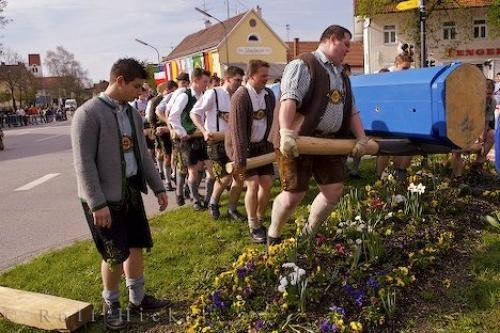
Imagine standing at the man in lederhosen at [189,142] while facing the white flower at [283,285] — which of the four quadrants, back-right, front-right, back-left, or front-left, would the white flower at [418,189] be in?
front-left

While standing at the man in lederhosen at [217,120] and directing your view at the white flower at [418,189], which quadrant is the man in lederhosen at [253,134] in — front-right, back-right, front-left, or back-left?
front-right

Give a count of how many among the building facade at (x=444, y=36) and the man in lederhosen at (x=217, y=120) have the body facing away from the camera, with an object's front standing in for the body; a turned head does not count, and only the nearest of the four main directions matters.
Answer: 0

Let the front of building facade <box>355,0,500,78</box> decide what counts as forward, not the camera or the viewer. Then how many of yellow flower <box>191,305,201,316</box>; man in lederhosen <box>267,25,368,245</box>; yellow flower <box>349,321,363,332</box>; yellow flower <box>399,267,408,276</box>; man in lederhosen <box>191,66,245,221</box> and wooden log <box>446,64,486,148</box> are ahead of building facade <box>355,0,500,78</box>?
6

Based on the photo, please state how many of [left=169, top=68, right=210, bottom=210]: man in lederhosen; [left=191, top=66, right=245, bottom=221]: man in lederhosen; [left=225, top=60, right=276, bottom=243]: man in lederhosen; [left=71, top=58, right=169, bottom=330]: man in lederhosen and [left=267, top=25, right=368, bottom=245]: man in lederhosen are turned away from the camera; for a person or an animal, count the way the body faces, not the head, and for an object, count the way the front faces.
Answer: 0

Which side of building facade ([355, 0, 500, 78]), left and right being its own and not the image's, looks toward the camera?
front

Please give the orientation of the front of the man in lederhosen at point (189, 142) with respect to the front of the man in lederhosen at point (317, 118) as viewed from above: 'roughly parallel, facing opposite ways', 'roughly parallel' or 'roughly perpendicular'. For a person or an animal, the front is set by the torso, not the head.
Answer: roughly parallel

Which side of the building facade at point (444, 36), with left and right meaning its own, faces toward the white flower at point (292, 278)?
front

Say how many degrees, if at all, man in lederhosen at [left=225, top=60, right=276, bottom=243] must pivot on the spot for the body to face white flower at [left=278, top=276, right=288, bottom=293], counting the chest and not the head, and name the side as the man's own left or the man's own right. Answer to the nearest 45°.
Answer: approximately 45° to the man's own right

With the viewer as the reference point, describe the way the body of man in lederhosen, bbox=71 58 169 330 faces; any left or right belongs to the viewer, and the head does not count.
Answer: facing the viewer and to the right of the viewer

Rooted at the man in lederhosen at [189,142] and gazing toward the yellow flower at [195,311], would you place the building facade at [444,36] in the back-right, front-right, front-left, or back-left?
back-left

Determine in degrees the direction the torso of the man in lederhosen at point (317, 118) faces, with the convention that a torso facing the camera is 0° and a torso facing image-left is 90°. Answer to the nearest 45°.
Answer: approximately 315°

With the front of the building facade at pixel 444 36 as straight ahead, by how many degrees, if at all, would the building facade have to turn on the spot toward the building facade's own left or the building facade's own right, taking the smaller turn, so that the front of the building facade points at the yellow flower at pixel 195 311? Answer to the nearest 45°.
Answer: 0° — it already faces it

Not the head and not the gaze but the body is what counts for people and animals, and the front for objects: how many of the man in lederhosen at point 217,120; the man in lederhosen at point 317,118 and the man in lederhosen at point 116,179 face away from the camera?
0
